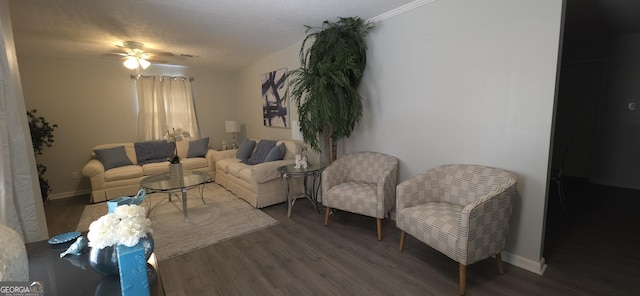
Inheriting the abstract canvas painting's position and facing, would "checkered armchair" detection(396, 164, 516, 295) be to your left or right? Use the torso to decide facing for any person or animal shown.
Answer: on your left

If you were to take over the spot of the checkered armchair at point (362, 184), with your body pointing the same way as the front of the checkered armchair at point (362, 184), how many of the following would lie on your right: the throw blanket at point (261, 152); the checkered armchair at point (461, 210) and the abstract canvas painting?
2

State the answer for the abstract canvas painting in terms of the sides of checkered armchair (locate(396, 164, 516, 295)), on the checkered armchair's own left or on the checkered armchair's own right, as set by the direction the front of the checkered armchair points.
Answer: on the checkered armchair's own right

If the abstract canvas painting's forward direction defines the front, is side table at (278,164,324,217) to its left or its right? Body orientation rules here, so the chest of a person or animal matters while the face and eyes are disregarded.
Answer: on its left

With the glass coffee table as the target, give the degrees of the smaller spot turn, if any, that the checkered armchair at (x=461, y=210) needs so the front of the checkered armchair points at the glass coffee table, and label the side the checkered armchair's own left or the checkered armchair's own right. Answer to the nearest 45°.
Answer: approximately 45° to the checkered armchair's own right

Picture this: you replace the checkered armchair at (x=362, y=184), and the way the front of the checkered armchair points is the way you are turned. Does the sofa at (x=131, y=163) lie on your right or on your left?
on your right

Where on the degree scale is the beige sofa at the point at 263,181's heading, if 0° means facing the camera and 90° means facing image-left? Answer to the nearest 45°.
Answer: approximately 45°

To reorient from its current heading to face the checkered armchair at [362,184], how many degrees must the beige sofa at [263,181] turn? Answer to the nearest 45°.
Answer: approximately 90° to its left

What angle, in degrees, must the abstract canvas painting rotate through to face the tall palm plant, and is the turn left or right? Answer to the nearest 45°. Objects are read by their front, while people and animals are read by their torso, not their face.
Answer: approximately 45° to its left

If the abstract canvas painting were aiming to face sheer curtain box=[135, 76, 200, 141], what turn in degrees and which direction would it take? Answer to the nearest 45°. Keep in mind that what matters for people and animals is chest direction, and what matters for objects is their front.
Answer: approximately 45° to its right
